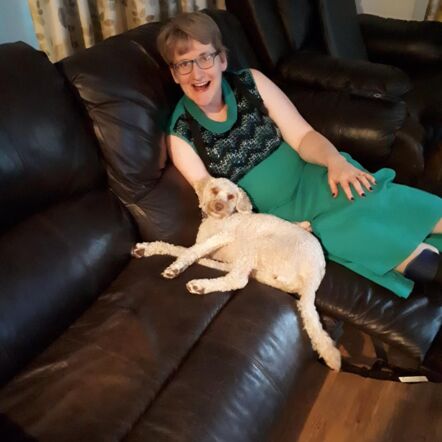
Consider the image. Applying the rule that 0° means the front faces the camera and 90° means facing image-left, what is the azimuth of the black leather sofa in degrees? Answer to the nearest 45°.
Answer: approximately 315°

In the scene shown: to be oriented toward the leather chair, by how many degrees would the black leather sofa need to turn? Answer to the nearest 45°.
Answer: approximately 90° to its left
